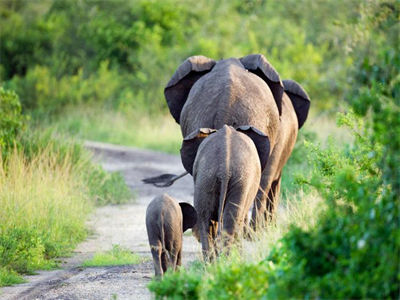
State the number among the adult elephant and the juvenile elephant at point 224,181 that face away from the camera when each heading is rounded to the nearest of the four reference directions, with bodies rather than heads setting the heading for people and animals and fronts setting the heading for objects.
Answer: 2

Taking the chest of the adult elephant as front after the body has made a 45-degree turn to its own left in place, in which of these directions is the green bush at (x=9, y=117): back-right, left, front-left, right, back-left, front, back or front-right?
front

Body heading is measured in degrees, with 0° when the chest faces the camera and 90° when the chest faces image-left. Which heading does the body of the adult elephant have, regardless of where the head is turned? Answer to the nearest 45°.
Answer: approximately 180°

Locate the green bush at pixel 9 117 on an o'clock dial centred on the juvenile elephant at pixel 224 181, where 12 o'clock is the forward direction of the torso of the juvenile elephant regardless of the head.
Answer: The green bush is roughly at 11 o'clock from the juvenile elephant.

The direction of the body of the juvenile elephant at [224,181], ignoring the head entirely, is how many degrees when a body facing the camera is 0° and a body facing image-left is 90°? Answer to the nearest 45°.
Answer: approximately 180°

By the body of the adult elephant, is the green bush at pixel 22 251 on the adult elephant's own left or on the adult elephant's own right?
on the adult elephant's own left

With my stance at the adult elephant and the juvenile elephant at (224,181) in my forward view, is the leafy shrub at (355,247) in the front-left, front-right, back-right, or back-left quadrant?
front-left

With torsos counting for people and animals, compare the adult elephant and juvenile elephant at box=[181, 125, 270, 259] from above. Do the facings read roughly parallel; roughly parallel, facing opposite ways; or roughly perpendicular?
roughly parallel

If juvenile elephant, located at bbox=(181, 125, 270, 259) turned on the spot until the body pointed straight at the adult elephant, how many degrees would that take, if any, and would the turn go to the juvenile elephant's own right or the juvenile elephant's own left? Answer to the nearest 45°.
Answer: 0° — it already faces it

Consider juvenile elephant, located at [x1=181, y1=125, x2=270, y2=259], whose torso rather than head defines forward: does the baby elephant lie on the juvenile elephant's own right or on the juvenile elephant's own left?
on the juvenile elephant's own left
